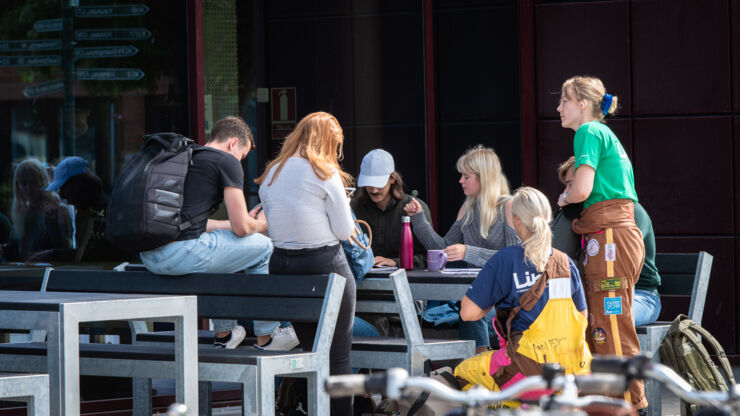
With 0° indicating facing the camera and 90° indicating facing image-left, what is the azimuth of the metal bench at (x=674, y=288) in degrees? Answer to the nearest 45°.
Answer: approximately 45°

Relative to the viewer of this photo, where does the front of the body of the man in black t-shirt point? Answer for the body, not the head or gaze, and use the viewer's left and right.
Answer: facing to the right of the viewer

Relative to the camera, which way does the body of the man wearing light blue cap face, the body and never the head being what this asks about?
toward the camera

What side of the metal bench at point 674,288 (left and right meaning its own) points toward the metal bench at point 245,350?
front

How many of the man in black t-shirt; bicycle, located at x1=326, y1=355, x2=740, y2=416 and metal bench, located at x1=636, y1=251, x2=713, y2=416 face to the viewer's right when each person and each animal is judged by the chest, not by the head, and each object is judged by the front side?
1

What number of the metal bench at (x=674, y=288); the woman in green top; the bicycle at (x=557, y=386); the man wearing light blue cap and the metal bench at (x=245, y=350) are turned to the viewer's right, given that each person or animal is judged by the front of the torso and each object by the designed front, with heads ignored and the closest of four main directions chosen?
0

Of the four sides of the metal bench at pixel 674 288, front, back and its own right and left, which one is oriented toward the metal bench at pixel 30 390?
front

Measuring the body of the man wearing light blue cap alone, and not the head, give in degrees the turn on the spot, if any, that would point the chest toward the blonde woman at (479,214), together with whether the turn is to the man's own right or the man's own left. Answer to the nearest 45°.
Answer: approximately 90° to the man's own left

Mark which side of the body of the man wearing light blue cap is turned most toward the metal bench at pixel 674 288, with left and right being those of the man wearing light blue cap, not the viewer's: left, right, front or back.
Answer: left

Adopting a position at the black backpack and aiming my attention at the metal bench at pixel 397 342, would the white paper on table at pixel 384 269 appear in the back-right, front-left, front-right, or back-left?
front-left

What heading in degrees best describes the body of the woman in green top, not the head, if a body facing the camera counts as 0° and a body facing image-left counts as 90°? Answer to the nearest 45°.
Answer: approximately 90°

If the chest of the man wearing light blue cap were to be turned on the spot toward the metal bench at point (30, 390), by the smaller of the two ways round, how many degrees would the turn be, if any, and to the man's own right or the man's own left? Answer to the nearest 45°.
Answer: approximately 45° to the man's own right

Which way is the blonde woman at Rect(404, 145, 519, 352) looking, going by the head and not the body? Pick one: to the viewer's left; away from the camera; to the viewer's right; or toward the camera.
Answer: to the viewer's left
